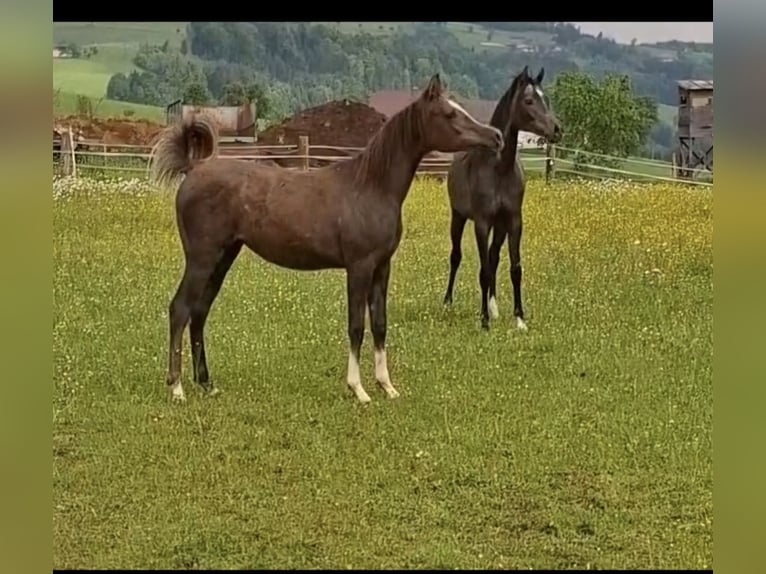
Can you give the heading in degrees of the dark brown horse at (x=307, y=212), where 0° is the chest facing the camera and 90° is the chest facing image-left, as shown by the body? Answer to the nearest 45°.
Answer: approximately 270°

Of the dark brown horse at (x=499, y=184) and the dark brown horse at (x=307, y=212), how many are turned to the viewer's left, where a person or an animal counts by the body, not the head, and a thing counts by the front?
0

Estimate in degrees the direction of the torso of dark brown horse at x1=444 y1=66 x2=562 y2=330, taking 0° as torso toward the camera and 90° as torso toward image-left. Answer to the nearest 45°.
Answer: approximately 315°
